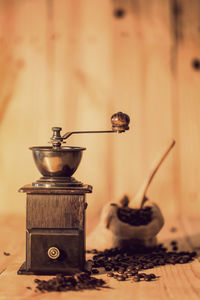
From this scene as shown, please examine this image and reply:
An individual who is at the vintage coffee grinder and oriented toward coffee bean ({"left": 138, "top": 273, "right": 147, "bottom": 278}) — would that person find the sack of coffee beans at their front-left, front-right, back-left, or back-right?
front-left

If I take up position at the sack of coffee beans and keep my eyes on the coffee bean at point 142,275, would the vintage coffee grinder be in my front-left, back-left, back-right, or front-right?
front-right

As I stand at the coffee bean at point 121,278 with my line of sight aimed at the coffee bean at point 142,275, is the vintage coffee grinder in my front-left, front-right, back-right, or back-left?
back-left

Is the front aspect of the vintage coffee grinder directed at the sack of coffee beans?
no

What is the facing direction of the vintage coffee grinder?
toward the camera
